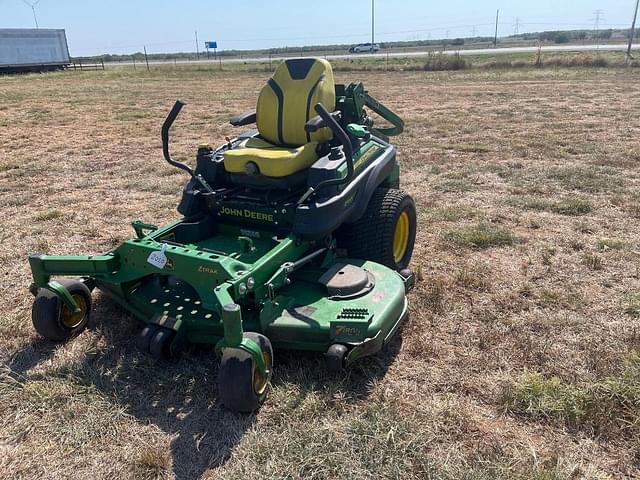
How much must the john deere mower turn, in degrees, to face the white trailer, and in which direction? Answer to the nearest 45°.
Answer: approximately 135° to its right
